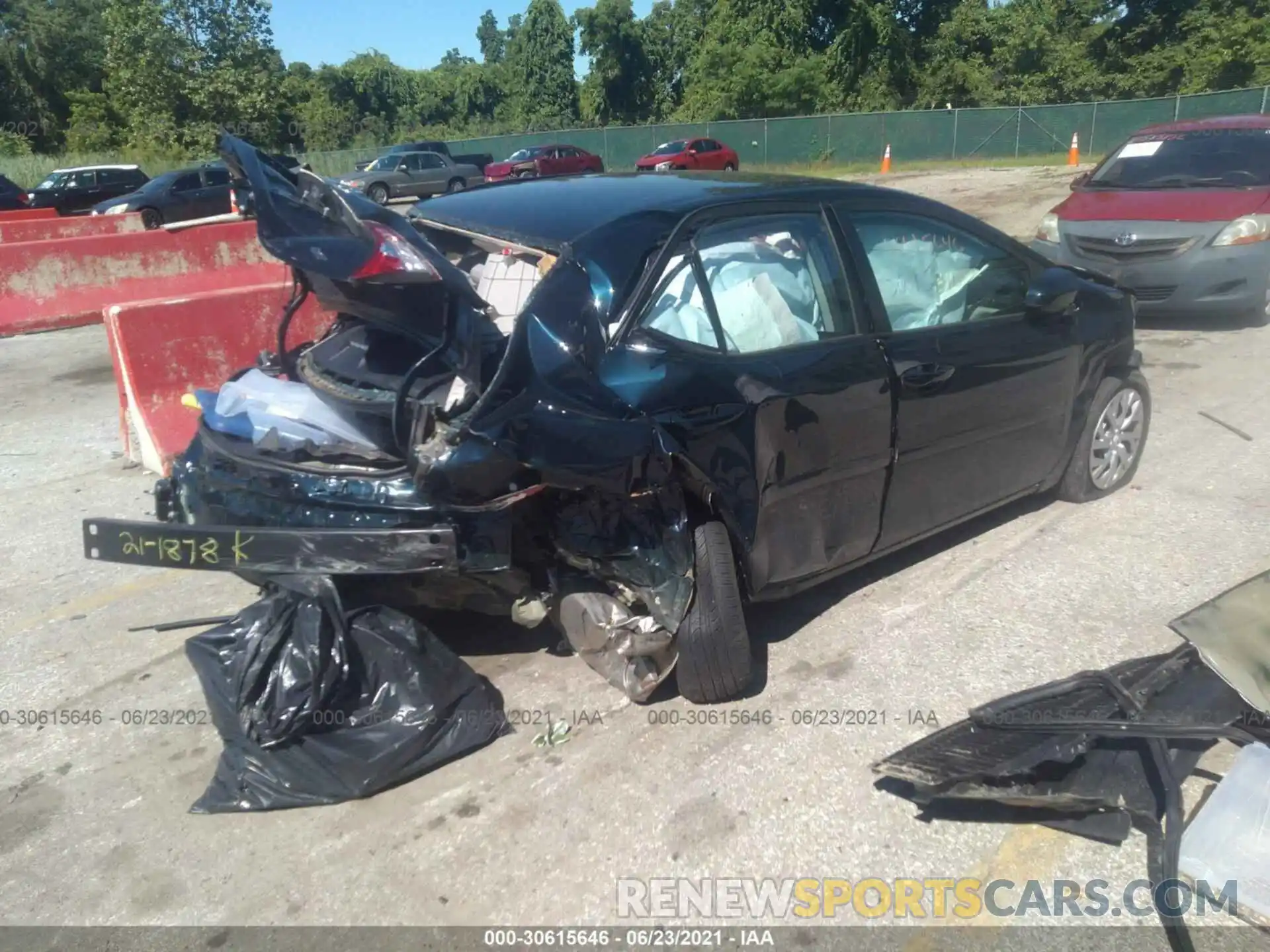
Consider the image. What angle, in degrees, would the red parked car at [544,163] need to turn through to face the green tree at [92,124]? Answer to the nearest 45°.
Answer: approximately 90° to its right

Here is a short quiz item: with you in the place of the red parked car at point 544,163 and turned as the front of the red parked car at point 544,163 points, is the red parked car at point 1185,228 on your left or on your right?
on your left

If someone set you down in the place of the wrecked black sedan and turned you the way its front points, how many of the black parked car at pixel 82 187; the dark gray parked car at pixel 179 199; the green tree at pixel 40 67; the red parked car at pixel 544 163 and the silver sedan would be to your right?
0

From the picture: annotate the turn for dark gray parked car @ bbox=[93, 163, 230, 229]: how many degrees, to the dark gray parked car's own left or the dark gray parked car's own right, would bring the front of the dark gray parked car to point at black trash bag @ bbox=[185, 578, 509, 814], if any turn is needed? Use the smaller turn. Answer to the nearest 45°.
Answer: approximately 45° to the dark gray parked car's own left

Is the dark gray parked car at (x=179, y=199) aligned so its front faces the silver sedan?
no

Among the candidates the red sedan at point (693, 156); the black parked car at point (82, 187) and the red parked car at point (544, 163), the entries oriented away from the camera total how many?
0

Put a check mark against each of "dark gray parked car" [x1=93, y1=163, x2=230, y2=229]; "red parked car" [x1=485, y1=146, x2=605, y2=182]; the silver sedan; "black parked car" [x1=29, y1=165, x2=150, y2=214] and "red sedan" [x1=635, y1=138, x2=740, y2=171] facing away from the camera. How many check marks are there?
0

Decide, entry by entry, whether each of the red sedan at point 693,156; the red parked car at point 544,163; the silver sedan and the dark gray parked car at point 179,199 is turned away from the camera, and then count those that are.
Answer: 0

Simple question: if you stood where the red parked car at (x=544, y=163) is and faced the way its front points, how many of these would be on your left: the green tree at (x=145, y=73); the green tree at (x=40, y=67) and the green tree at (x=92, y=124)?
0

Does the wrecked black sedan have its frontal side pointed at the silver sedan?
no

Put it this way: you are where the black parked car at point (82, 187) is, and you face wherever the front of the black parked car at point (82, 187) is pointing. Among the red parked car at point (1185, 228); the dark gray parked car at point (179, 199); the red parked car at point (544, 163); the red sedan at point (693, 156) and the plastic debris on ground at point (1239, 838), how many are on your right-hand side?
0

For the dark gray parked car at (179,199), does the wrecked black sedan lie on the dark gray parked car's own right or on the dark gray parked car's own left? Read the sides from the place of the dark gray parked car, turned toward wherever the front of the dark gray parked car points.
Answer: on the dark gray parked car's own left

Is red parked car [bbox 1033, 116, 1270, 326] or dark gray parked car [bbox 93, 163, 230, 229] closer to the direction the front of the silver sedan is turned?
the dark gray parked car

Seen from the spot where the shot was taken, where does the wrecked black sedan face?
facing away from the viewer and to the right of the viewer

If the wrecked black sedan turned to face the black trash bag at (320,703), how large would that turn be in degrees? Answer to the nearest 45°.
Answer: approximately 180°

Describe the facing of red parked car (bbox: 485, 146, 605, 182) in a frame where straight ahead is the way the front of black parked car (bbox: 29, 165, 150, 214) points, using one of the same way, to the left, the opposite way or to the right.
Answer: the same way

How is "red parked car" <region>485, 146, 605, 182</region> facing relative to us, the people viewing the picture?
facing the viewer and to the left of the viewer

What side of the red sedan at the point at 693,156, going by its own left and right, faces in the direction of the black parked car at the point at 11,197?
front

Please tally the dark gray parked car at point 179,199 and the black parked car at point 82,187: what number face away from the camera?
0

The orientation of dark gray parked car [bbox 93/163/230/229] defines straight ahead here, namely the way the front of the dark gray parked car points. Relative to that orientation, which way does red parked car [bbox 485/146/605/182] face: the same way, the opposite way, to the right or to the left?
the same way

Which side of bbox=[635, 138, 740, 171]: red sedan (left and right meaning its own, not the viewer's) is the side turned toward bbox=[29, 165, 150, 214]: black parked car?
front

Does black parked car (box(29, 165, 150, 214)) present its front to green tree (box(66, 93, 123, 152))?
no

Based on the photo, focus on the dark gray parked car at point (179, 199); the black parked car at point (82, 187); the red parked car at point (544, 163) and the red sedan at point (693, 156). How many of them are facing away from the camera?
0
